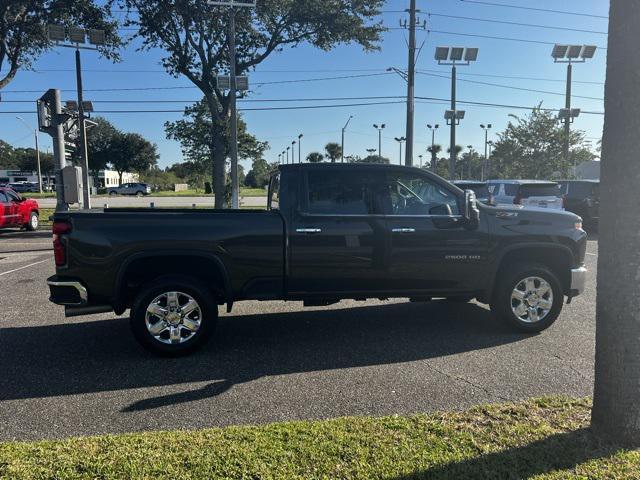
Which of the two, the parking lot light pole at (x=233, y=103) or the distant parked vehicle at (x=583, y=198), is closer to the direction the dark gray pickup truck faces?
the distant parked vehicle

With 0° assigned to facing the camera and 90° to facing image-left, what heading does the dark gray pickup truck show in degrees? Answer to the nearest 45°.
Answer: approximately 270°

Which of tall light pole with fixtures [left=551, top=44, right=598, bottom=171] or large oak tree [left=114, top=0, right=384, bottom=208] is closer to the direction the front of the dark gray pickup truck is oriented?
the tall light pole with fixtures

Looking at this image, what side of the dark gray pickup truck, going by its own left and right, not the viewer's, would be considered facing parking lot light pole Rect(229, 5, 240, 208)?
left

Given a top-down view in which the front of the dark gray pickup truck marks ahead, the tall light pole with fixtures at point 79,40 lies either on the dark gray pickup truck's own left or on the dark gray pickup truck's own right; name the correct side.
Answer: on the dark gray pickup truck's own left

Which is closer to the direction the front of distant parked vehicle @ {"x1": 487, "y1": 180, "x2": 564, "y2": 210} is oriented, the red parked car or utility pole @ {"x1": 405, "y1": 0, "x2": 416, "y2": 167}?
the utility pole

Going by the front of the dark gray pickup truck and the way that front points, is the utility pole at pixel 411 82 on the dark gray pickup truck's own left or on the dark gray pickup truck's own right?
on the dark gray pickup truck's own left

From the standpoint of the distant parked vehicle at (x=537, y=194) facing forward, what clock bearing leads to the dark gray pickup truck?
The dark gray pickup truck is roughly at 8 o'clock from the distant parked vehicle.

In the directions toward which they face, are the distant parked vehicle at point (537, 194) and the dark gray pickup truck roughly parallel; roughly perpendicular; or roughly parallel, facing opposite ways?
roughly perpendicular

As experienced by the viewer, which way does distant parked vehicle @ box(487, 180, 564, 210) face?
facing away from the viewer and to the left of the viewer

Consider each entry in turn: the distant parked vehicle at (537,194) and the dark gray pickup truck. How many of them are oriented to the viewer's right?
1

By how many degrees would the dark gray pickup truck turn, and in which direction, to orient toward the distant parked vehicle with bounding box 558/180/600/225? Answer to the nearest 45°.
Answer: approximately 45° to its left
